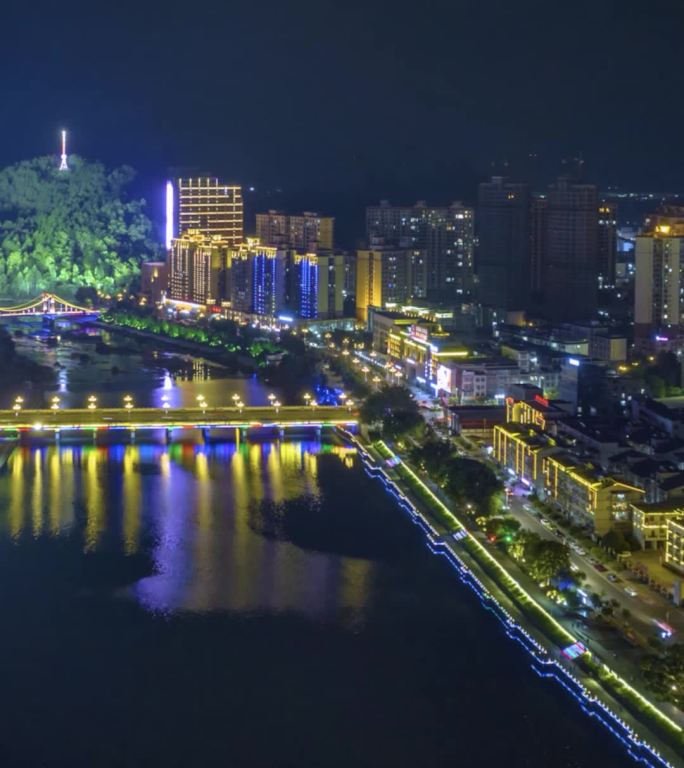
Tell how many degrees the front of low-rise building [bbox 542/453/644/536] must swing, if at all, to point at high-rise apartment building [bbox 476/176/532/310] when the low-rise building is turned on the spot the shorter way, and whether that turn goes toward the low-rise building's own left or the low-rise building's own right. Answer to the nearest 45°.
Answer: approximately 135° to the low-rise building's own right

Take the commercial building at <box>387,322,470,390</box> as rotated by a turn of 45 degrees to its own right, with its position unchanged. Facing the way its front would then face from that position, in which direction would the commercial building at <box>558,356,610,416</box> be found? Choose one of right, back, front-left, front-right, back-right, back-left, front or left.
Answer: back-left

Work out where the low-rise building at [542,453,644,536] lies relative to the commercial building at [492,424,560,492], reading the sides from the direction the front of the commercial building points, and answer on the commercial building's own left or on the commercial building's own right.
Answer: on the commercial building's own left

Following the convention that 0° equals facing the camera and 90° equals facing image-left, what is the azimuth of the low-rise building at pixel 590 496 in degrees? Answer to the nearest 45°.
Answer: approximately 45°

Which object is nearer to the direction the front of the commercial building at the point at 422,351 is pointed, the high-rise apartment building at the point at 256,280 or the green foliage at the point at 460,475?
the green foliage

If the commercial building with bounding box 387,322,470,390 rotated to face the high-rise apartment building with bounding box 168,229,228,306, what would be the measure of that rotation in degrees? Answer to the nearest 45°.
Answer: approximately 90° to its right

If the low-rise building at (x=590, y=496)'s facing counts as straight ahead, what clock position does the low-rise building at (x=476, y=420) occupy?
the low-rise building at (x=476, y=420) is roughly at 4 o'clock from the low-rise building at (x=590, y=496).

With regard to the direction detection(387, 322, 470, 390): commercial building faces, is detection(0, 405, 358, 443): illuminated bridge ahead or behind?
ahead

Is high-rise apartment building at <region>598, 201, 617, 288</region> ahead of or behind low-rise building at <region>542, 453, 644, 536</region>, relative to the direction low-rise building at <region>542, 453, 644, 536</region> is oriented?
behind

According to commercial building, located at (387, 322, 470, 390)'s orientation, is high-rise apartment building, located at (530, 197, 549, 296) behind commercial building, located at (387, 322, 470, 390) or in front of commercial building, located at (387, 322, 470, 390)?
behind
